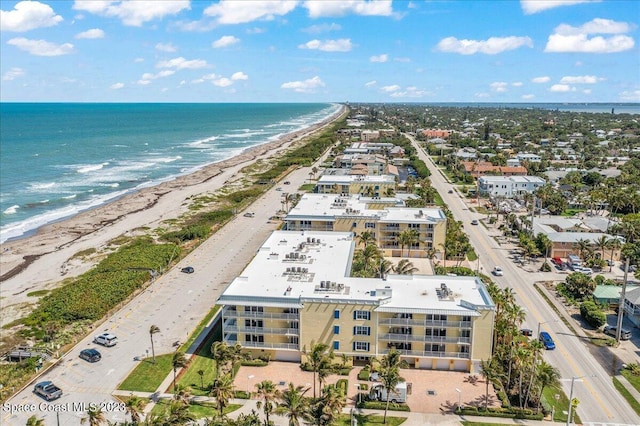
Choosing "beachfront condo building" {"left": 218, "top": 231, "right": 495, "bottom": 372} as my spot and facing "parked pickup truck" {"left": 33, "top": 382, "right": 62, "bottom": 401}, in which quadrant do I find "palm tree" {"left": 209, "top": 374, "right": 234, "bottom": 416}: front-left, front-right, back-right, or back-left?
front-left

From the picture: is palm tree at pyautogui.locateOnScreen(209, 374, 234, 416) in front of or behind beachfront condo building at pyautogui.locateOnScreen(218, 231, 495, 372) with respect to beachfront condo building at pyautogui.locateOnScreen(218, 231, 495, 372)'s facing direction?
in front

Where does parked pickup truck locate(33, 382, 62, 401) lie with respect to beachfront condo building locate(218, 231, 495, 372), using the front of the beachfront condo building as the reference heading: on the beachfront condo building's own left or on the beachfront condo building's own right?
on the beachfront condo building's own right

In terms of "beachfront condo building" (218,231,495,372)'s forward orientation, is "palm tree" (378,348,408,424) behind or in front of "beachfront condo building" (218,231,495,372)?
in front

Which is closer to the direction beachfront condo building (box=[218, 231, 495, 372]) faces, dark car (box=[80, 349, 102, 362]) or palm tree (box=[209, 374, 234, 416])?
the palm tree

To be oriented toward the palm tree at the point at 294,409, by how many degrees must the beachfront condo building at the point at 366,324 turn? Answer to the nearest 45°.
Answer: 0° — it already faces it

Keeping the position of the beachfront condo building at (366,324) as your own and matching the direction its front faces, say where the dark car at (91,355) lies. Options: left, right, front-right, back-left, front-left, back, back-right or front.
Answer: right

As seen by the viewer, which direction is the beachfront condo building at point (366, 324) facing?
toward the camera

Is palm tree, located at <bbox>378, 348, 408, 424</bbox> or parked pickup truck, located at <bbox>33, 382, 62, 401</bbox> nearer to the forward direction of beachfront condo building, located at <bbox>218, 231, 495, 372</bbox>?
the palm tree

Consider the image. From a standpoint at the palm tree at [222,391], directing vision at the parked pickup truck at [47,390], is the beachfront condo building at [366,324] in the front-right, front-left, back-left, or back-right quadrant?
back-right
